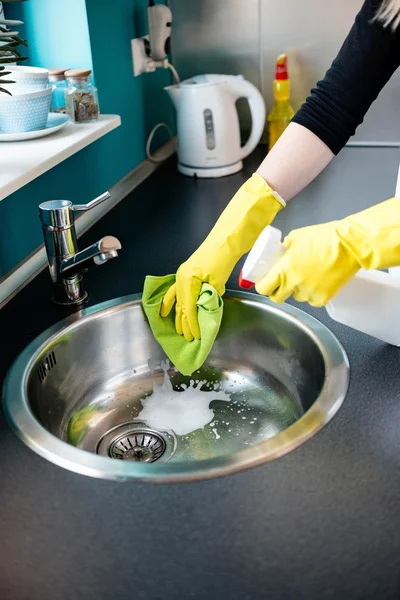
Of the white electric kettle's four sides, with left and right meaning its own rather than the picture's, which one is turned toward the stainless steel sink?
left

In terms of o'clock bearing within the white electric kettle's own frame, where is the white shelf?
The white shelf is roughly at 10 o'clock from the white electric kettle.

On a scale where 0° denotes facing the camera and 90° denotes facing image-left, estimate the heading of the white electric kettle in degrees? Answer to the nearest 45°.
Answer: approximately 90°

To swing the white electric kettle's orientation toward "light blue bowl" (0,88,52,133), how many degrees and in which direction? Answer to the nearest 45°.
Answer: approximately 45° to its left
